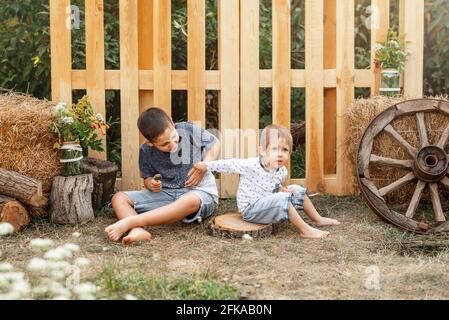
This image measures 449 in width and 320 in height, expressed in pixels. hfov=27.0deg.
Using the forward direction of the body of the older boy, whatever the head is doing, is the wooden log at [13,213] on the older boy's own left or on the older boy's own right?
on the older boy's own right

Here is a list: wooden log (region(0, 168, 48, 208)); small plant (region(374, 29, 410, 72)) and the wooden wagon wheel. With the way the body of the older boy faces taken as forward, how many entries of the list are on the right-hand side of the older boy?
1

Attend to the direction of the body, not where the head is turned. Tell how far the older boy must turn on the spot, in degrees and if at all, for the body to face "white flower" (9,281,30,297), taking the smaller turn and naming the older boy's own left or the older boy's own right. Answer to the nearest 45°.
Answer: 0° — they already face it

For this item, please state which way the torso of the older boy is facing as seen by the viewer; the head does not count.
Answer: toward the camera

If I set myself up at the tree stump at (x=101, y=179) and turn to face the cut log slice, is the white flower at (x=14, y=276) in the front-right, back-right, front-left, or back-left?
front-right

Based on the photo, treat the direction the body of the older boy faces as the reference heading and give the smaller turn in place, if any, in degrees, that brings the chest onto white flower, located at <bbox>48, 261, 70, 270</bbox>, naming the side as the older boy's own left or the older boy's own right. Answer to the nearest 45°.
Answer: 0° — they already face it

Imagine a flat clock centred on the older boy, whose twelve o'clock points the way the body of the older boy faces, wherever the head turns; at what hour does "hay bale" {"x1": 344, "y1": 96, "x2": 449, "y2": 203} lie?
The hay bale is roughly at 9 o'clock from the older boy.

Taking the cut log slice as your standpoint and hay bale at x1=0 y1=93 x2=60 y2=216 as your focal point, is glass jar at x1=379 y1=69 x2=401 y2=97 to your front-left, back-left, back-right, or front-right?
back-right

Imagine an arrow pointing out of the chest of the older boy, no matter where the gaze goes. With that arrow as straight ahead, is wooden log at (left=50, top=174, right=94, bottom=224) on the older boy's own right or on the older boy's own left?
on the older boy's own right

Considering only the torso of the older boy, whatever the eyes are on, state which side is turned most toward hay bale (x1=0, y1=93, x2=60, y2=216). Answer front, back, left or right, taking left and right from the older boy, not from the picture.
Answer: right

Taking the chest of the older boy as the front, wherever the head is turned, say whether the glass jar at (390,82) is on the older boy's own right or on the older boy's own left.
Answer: on the older boy's own left

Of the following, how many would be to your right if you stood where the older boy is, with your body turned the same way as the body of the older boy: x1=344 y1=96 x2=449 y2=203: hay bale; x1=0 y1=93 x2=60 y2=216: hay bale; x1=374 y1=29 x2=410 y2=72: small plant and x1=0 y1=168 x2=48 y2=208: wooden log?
2

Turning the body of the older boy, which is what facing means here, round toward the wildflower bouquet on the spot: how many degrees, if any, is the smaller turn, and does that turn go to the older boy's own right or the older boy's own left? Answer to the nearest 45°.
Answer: approximately 90° to the older boy's own right

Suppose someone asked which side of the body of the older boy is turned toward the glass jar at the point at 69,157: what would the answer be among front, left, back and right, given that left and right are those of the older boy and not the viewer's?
right

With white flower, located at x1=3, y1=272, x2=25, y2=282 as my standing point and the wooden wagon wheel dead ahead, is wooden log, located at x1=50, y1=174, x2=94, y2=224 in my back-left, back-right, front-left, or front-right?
front-left

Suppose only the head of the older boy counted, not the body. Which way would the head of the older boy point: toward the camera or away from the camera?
toward the camera
